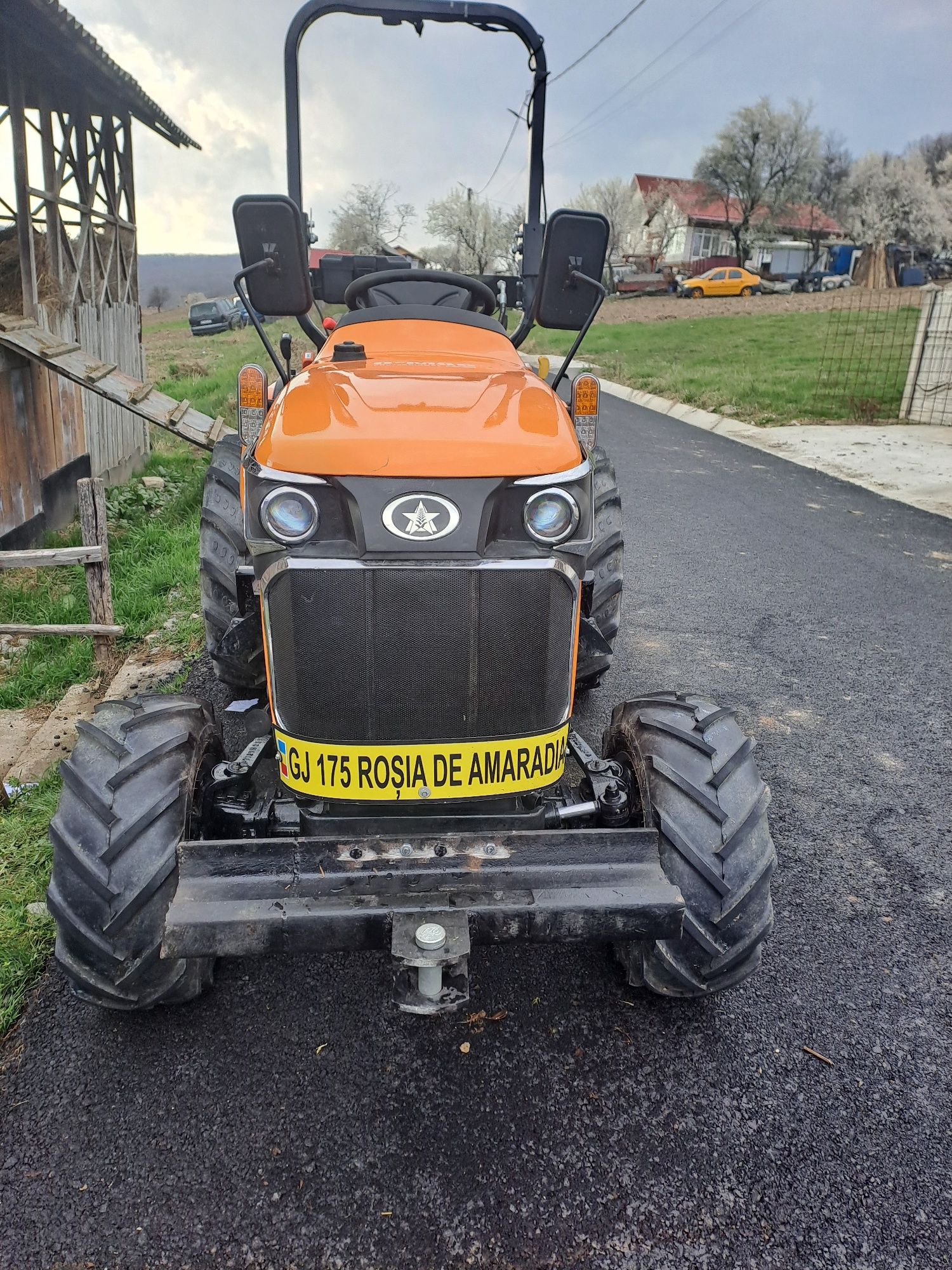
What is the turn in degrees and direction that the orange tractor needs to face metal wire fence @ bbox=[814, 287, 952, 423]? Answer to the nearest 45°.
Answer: approximately 135° to its left

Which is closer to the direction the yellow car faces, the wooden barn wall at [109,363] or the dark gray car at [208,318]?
the dark gray car

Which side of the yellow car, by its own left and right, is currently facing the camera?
left

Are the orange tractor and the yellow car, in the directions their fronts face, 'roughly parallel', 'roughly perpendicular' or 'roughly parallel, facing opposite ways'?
roughly perpendicular

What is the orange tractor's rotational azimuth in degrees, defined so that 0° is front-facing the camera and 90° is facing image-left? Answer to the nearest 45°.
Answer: approximately 0°

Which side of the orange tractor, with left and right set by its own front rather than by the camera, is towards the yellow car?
back

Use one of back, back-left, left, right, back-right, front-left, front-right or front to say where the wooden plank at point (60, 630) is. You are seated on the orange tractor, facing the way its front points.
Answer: back-right

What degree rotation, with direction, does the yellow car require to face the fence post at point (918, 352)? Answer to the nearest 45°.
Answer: approximately 90° to its left
